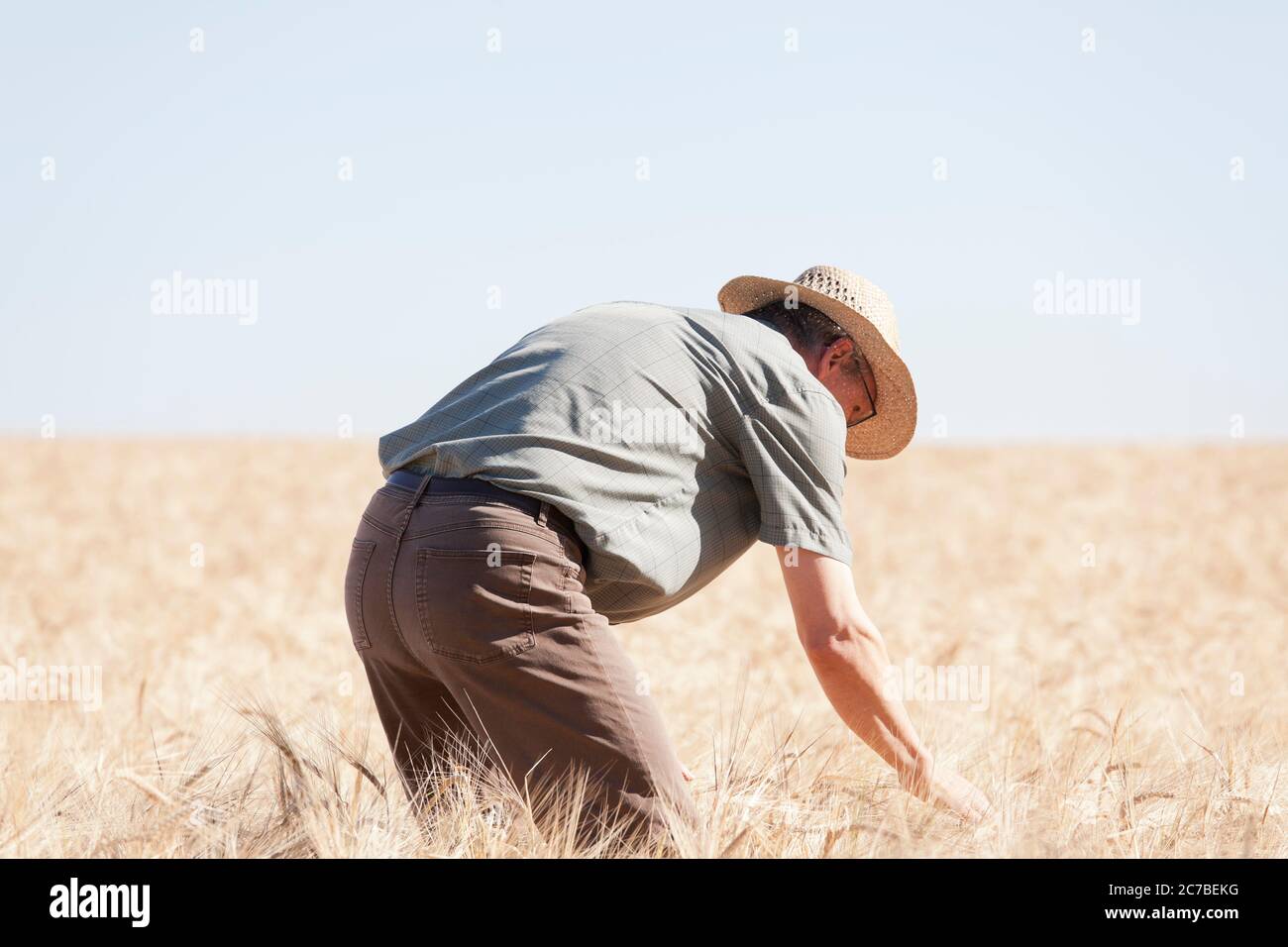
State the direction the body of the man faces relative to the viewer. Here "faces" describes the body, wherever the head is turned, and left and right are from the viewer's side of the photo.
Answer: facing away from the viewer and to the right of the viewer

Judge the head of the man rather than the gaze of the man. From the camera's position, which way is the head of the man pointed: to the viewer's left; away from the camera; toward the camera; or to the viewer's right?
to the viewer's right
